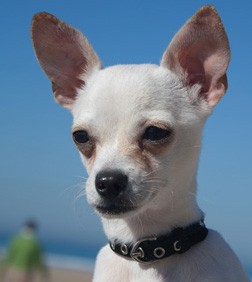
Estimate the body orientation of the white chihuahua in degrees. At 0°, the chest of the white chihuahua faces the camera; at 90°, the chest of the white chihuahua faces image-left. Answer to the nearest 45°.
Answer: approximately 45°
